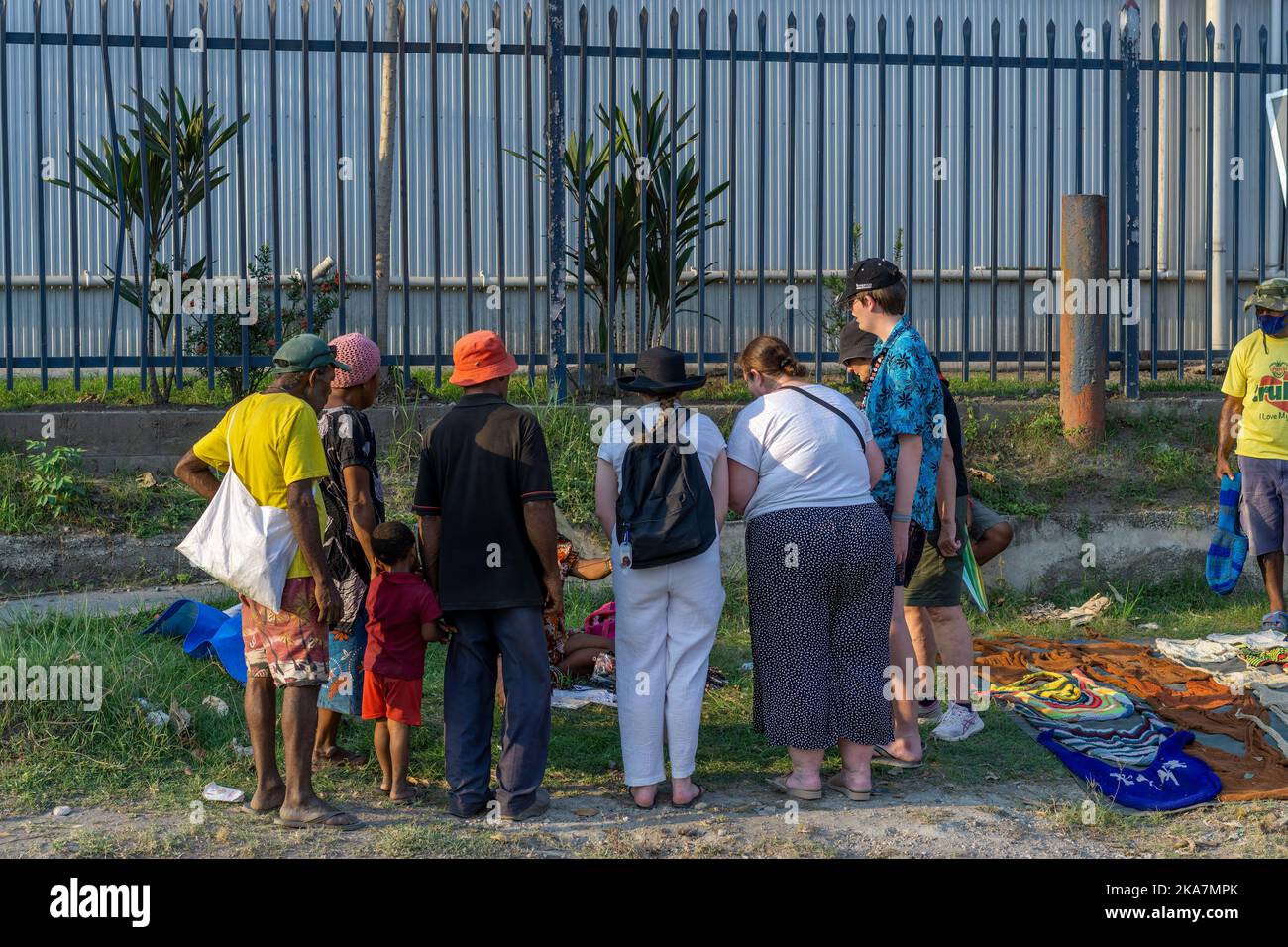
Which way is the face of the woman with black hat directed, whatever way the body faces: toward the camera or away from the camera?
away from the camera

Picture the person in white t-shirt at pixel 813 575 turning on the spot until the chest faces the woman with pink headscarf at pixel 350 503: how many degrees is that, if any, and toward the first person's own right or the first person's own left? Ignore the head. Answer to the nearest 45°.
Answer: approximately 45° to the first person's own left

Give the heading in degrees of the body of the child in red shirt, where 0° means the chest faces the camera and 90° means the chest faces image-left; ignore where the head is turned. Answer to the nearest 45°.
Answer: approximately 225°

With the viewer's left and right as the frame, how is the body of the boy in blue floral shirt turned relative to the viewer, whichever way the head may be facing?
facing to the left of the viewer

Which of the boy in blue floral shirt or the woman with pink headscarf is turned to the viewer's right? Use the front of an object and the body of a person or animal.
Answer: the woman with pink headscarf

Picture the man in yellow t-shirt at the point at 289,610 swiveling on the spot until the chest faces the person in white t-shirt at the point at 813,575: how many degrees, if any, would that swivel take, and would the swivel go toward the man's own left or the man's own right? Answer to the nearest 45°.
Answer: approximately 45° to the man's own right

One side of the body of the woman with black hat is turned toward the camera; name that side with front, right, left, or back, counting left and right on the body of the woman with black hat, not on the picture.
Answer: back
